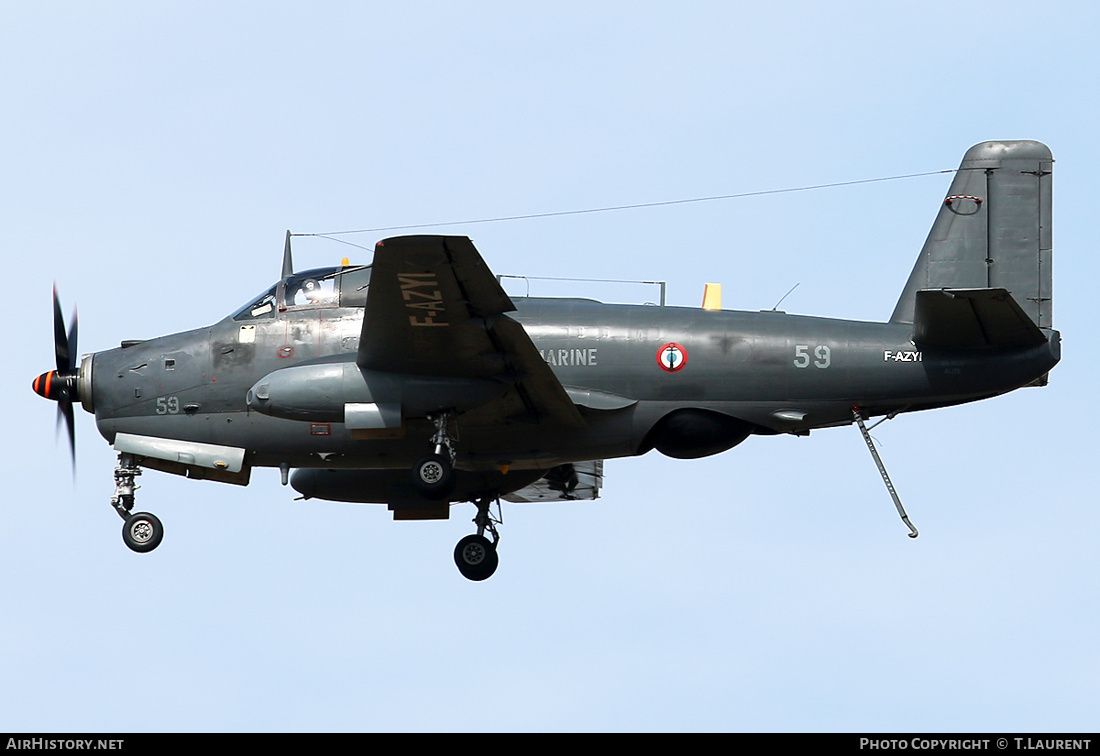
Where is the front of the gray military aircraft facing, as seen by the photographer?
facing to the left of the viewer
